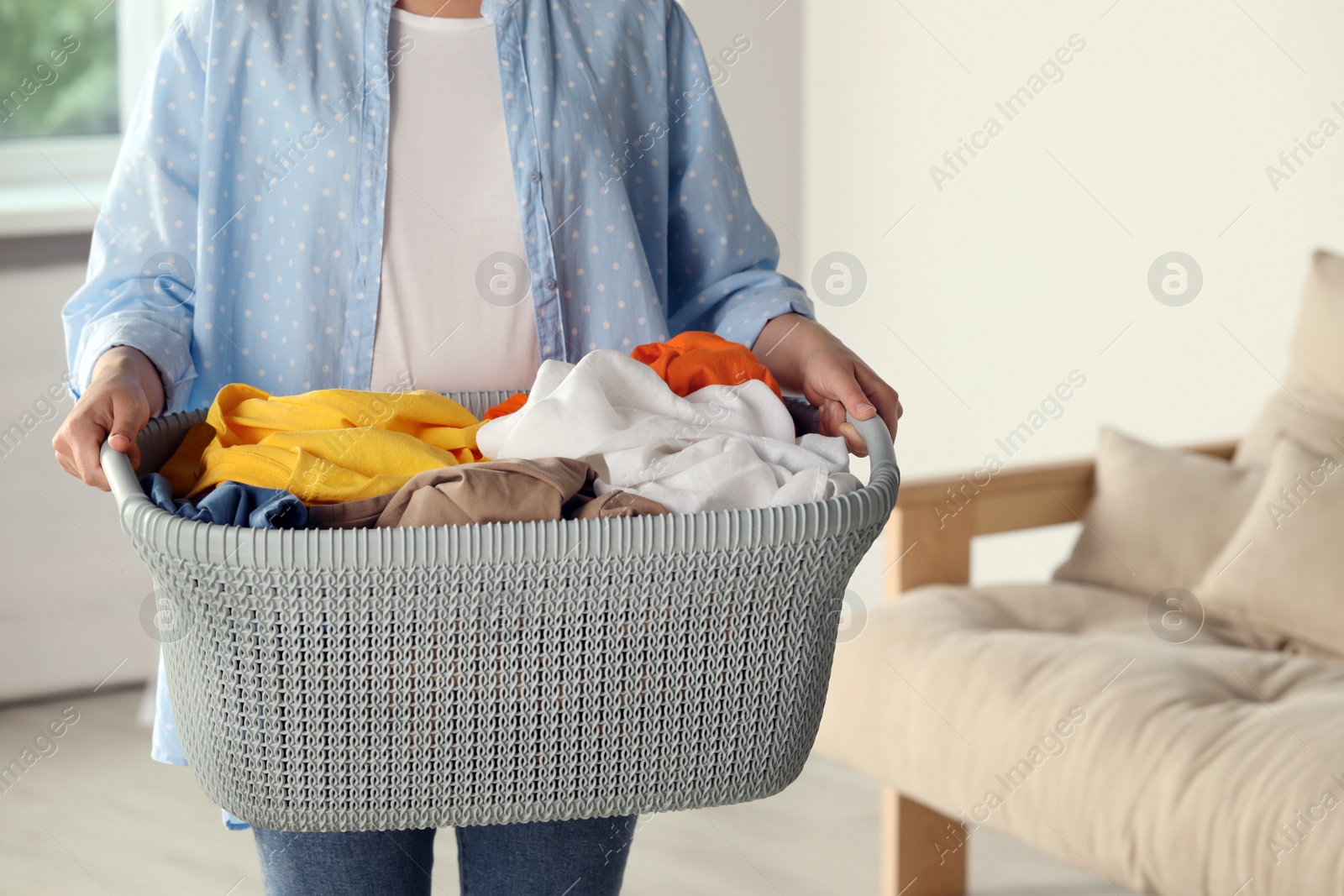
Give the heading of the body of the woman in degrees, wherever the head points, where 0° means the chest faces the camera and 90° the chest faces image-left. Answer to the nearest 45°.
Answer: approximately 0°

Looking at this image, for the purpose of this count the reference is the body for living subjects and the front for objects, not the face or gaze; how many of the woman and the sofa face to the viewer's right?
0

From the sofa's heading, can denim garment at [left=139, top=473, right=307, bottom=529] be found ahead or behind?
ahead

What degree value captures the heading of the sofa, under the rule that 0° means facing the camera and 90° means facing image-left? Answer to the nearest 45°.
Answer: approximately 45°

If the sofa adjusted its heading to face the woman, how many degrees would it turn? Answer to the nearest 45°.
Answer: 0° — it already faces them

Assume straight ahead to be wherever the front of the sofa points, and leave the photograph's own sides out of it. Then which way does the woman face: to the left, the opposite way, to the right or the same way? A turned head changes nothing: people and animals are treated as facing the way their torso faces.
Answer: to the left

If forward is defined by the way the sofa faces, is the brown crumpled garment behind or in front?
in front
